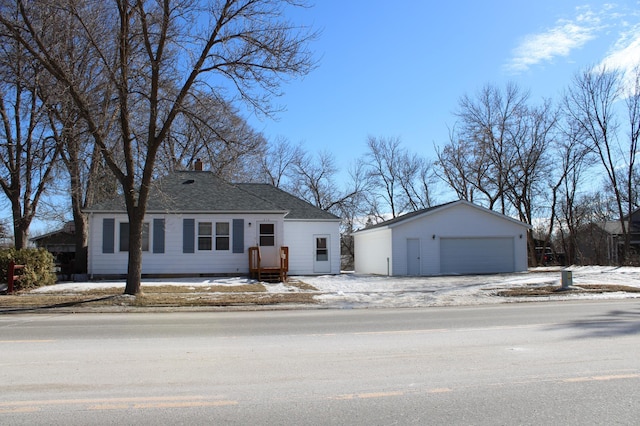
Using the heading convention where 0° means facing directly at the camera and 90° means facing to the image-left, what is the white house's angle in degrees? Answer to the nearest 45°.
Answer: approximately 0°

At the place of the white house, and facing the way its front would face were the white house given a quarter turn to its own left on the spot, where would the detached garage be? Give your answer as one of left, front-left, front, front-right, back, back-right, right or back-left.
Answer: front
